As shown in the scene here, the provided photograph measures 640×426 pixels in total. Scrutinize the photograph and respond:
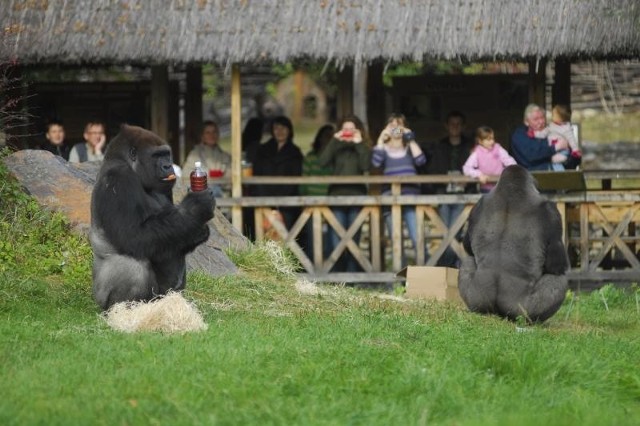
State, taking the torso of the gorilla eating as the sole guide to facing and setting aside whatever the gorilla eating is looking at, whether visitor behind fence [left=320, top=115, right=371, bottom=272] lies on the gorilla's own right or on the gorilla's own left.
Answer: on the gorilla's own left

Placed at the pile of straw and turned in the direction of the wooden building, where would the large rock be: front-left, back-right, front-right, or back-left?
front-left

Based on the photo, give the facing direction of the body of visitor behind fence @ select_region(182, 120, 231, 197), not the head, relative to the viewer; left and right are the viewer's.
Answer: facing the viewer

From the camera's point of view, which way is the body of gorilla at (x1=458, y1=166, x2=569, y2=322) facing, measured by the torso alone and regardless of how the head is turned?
away from the camera

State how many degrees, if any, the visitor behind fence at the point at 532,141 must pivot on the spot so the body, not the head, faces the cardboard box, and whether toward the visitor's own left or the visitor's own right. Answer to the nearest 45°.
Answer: approximately 45° to the visitor's own right

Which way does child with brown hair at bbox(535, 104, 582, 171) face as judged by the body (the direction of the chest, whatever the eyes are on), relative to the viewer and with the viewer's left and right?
facing the viewer and to the left of the viewer

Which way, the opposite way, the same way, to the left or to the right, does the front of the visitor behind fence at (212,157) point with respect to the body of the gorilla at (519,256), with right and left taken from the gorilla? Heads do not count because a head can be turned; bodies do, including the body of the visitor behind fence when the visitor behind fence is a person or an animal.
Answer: the opposite way

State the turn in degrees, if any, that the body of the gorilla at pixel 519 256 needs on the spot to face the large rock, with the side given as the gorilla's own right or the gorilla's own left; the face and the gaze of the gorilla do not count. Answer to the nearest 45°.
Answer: approximately 90° to the gorilla's own left

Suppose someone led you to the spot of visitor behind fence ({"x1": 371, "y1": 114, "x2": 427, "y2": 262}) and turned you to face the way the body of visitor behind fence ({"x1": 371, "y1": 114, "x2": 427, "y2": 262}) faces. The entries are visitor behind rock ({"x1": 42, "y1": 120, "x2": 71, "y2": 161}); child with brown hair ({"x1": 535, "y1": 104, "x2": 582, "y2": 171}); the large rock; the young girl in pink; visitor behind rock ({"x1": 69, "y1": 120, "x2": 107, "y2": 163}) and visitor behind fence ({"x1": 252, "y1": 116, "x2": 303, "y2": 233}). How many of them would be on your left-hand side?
2

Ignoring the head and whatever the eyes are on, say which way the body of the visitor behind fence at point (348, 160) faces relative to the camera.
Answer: toward the camera

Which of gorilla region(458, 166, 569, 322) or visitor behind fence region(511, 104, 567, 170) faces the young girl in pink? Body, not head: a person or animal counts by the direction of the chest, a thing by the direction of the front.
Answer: the gorilla

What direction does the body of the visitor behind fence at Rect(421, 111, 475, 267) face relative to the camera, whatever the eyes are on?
toward the camera

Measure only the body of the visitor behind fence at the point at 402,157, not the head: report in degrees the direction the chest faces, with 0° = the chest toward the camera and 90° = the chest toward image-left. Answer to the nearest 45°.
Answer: approximately 0°

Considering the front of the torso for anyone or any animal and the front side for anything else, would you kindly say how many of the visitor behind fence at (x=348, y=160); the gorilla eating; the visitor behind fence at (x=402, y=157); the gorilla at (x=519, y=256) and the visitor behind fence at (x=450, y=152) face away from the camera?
1

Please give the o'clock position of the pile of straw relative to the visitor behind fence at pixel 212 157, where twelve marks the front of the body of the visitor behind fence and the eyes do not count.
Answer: The pile of straw is roughly at 12 o'clock from the visitor behind fence.
